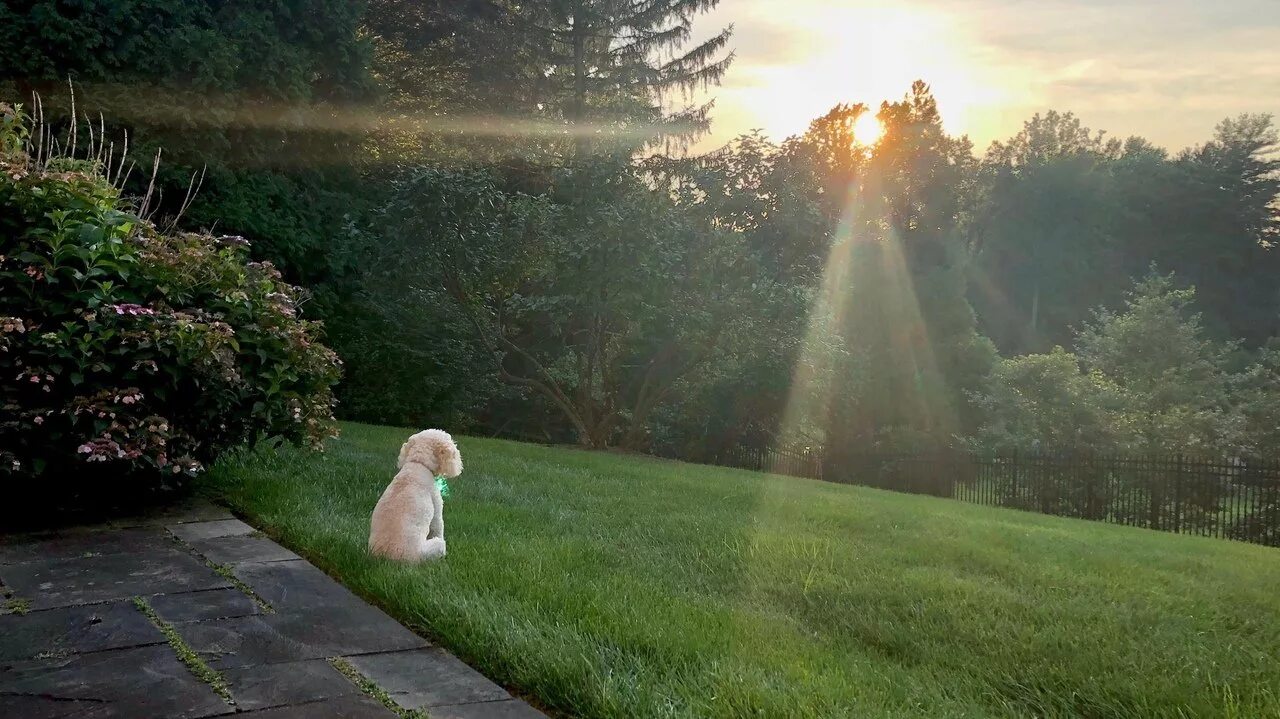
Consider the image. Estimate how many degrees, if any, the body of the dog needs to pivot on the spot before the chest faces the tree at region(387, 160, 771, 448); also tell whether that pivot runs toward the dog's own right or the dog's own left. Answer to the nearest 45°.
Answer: approximately 45° to the dog's own left

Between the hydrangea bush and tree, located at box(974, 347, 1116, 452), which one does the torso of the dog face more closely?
the tree

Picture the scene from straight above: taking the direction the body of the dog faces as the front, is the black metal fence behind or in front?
in front

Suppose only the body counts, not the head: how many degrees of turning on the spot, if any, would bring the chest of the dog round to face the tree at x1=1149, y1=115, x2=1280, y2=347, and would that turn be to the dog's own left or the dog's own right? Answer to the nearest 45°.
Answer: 0° — it already faces it

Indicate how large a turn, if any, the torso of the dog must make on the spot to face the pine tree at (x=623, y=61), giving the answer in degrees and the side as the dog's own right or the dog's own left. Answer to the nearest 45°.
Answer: approximately 45° to the dog's own left

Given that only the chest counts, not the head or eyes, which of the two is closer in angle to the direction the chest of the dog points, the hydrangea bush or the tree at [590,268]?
the tree

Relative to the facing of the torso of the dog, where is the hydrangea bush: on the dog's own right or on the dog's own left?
on the dog's own left

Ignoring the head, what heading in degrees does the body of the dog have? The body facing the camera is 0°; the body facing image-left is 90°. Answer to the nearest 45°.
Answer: approximately 225°

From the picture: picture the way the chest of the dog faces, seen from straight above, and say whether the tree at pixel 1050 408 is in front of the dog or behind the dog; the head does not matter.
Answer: in front
